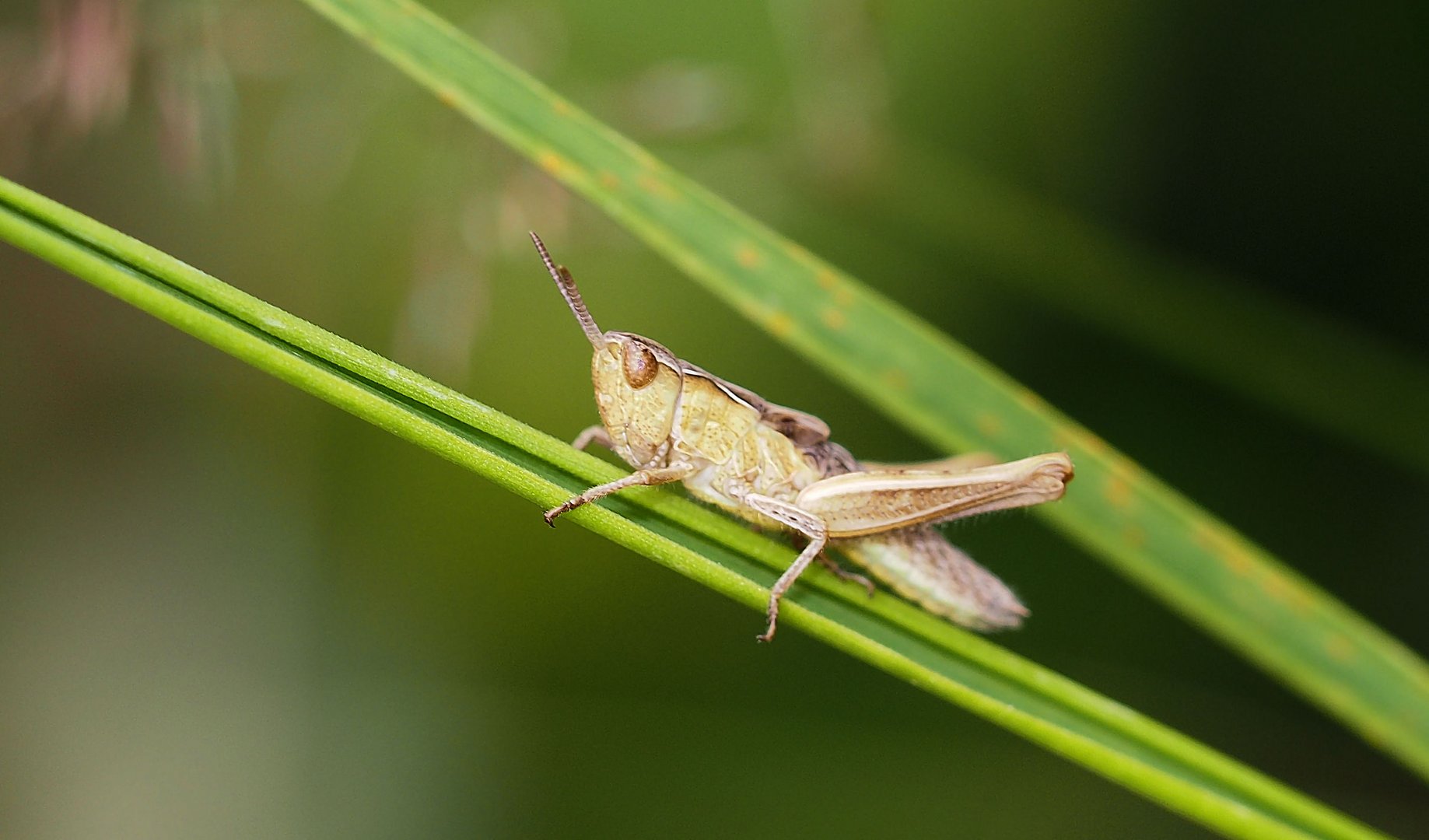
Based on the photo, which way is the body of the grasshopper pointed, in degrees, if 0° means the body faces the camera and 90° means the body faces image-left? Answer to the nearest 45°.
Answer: approximately 90°
